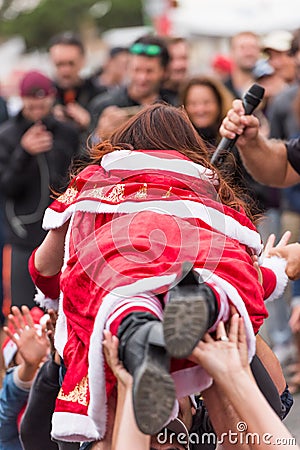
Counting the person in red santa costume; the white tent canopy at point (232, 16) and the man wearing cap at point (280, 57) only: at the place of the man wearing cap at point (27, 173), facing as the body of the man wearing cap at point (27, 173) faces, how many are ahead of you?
1

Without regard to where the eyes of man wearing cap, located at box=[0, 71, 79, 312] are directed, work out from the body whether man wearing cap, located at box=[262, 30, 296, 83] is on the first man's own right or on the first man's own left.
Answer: on the first man's own left

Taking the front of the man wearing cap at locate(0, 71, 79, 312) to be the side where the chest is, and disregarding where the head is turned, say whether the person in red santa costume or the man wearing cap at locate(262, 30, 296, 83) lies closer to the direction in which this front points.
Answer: the person in red santa costume

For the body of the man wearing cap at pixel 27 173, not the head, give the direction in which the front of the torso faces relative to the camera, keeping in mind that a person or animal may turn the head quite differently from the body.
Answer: toward the camera

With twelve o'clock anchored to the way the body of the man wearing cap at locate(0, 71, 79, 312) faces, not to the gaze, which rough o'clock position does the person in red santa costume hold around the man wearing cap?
The person in red santa costume is roughly at 12 o'clock from the man wearing cap.

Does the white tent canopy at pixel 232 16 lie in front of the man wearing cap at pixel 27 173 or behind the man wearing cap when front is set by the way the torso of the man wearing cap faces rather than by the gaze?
behind
